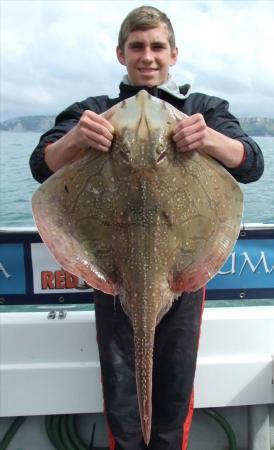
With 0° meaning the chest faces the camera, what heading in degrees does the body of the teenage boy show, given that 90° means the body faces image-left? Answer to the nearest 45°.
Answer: approximately 0°
